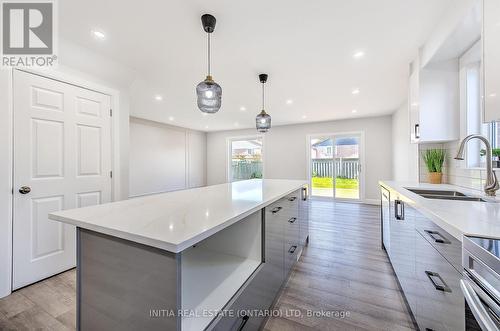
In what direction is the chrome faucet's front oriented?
to the viewer's left

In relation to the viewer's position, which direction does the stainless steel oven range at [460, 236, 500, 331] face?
facing the viewer and to the left of the viewer

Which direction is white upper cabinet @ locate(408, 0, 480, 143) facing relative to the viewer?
to the viewer's left

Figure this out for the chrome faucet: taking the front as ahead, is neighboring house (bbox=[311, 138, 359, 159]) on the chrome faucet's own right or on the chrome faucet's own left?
on the chrome faucet's own right

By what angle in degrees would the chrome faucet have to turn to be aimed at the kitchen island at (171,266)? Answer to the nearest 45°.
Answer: approximately 45° to its left

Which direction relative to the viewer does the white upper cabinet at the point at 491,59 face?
to the viewer's left

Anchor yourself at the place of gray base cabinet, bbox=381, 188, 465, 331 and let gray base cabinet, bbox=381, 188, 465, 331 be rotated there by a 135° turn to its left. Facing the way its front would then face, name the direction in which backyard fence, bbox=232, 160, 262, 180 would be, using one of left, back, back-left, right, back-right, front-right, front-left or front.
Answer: back

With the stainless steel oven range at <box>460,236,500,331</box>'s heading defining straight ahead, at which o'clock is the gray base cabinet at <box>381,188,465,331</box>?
The gray base cabinet is roughly at 4 o'clock from the stainless steel oven range.

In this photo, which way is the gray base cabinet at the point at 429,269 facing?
to the viewer's left

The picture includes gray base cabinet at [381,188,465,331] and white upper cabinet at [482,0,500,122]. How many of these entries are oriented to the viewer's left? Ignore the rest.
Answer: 2

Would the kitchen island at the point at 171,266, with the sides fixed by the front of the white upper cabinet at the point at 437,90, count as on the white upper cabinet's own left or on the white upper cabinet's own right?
on the white upper cabinet's own left
